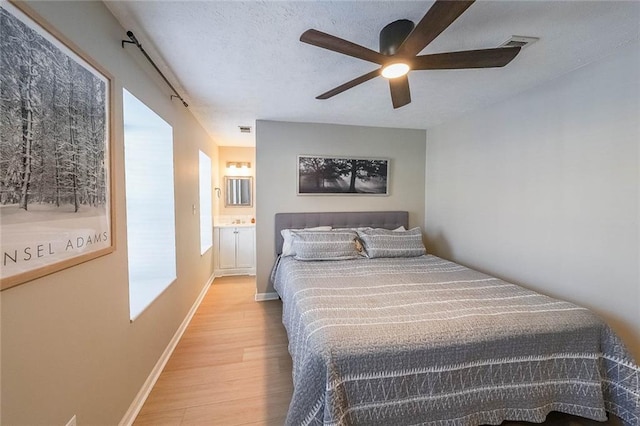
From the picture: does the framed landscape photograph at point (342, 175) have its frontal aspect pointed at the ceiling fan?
yes

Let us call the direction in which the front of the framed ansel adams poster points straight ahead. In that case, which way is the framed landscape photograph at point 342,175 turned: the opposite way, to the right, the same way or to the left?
to the right

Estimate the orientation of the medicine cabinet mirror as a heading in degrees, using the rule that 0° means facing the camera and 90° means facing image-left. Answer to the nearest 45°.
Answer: approximately 0°

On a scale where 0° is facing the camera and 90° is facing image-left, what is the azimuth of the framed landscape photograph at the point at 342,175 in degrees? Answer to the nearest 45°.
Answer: approximately 0°

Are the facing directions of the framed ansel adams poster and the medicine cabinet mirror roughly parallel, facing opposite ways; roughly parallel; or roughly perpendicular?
roughly perpendicular

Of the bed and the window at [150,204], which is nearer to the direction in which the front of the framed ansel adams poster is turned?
the bed

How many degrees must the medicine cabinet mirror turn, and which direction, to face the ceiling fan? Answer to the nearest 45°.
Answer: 0° — it already faces it

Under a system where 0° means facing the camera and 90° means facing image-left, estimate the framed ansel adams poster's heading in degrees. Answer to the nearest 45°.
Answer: approximately 315°

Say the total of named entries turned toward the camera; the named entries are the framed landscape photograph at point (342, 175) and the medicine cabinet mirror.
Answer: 2

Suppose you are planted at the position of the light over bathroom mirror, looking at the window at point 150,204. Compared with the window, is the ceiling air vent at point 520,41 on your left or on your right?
left

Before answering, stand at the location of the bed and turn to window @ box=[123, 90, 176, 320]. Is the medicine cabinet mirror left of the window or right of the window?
right

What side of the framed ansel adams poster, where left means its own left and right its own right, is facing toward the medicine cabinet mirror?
left
